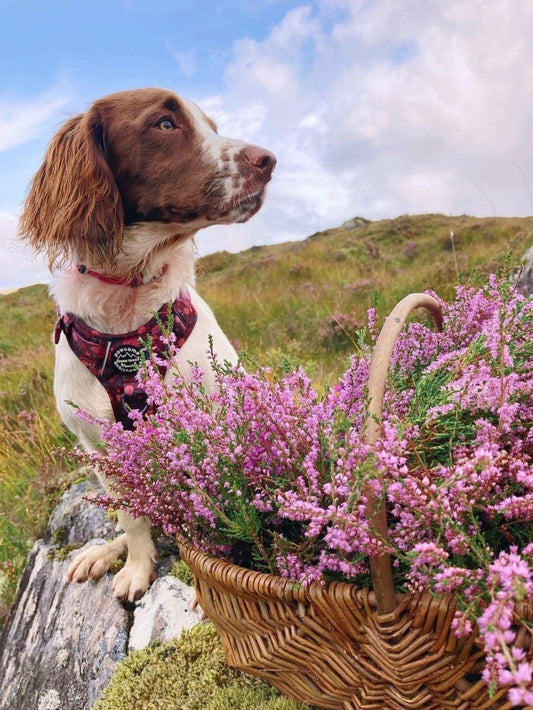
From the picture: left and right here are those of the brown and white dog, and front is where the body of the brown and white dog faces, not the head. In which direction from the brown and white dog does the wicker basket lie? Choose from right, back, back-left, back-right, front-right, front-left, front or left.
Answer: front

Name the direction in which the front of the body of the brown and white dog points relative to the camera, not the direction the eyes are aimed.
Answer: toward the camera

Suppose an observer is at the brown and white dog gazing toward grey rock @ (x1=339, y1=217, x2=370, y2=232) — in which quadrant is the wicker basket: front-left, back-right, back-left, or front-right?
back-right

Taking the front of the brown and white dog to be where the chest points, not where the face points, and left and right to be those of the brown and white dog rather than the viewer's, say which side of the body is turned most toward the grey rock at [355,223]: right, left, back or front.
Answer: back

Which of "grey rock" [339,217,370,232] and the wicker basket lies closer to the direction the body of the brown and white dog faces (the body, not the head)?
the wicker basket
